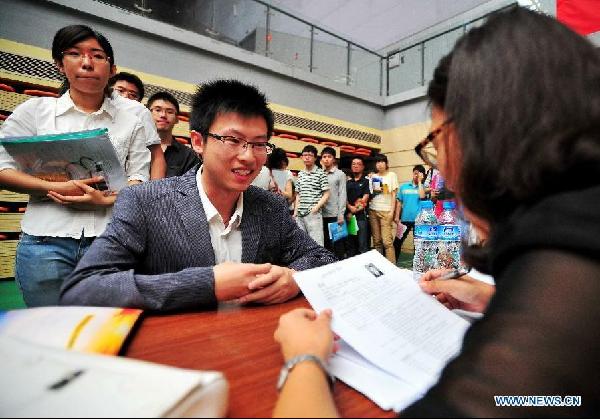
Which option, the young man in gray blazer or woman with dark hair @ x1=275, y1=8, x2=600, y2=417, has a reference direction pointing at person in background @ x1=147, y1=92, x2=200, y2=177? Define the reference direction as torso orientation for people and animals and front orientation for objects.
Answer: the woman with dark hair

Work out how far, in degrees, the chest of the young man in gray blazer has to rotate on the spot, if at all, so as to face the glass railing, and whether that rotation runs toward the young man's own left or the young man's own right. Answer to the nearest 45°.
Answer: approximately 135° to the young man's own left

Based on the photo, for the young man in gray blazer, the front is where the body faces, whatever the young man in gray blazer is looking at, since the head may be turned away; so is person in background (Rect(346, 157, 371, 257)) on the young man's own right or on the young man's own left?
on the young man's own left

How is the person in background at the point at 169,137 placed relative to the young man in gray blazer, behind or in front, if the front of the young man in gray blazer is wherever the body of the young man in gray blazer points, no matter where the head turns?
behind

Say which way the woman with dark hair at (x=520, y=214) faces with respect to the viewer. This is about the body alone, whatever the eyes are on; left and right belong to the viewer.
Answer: facing away from the viewer and to the left of the viewer

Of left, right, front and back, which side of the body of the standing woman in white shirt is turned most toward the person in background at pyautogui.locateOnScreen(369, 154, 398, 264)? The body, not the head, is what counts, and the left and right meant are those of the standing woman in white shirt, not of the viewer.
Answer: left

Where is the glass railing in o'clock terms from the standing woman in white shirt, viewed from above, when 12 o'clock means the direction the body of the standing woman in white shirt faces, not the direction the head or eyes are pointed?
The glass railing is roughly at 7 o'clock from the standing woman in white shirt.

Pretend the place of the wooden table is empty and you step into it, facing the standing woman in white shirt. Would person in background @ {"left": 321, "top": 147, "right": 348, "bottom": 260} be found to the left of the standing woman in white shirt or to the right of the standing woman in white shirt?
right

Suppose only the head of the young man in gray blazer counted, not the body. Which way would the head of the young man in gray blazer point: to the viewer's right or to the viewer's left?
to the viewer's right

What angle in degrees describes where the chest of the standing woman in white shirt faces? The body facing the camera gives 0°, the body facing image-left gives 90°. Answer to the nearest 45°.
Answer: approximately 315°

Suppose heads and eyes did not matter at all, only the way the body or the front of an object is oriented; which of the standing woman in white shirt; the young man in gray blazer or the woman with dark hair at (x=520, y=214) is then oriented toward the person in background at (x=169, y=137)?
the woman with dark hair

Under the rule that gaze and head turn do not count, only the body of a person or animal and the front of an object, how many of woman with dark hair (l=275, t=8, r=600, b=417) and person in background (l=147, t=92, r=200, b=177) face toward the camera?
1

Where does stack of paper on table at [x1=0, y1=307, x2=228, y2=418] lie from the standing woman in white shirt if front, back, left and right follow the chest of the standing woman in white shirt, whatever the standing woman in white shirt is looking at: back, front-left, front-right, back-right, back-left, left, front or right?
front-right

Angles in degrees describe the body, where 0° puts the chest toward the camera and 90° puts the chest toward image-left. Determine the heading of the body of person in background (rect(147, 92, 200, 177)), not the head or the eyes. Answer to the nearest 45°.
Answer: approximately 0°

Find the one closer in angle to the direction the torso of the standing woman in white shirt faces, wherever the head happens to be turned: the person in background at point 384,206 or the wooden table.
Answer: the wooden table
